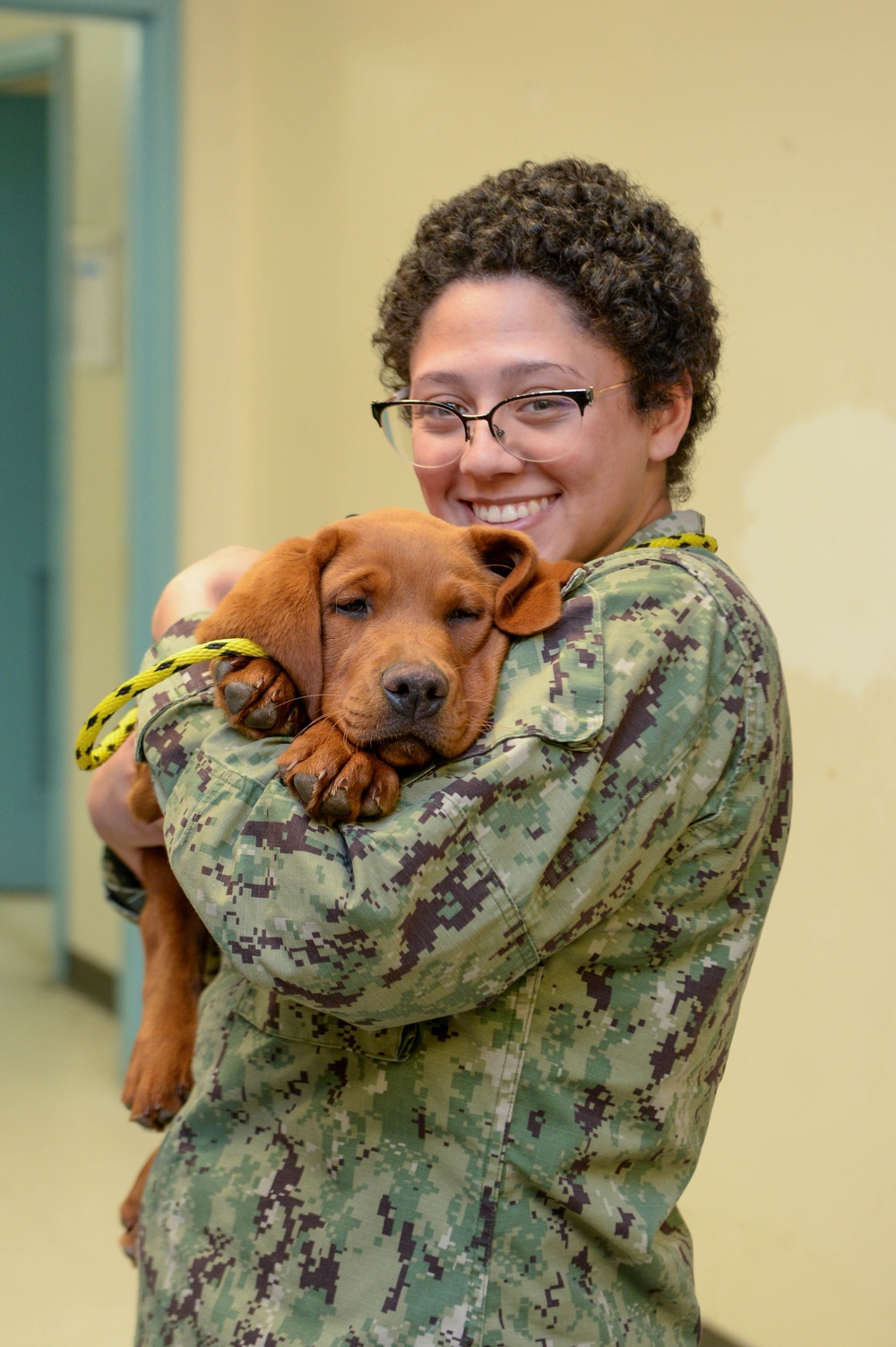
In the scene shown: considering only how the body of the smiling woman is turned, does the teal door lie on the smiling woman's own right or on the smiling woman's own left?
on the smiling woman's own right

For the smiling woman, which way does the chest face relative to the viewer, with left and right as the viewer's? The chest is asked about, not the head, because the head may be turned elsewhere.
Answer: facing to the left of the viewer
